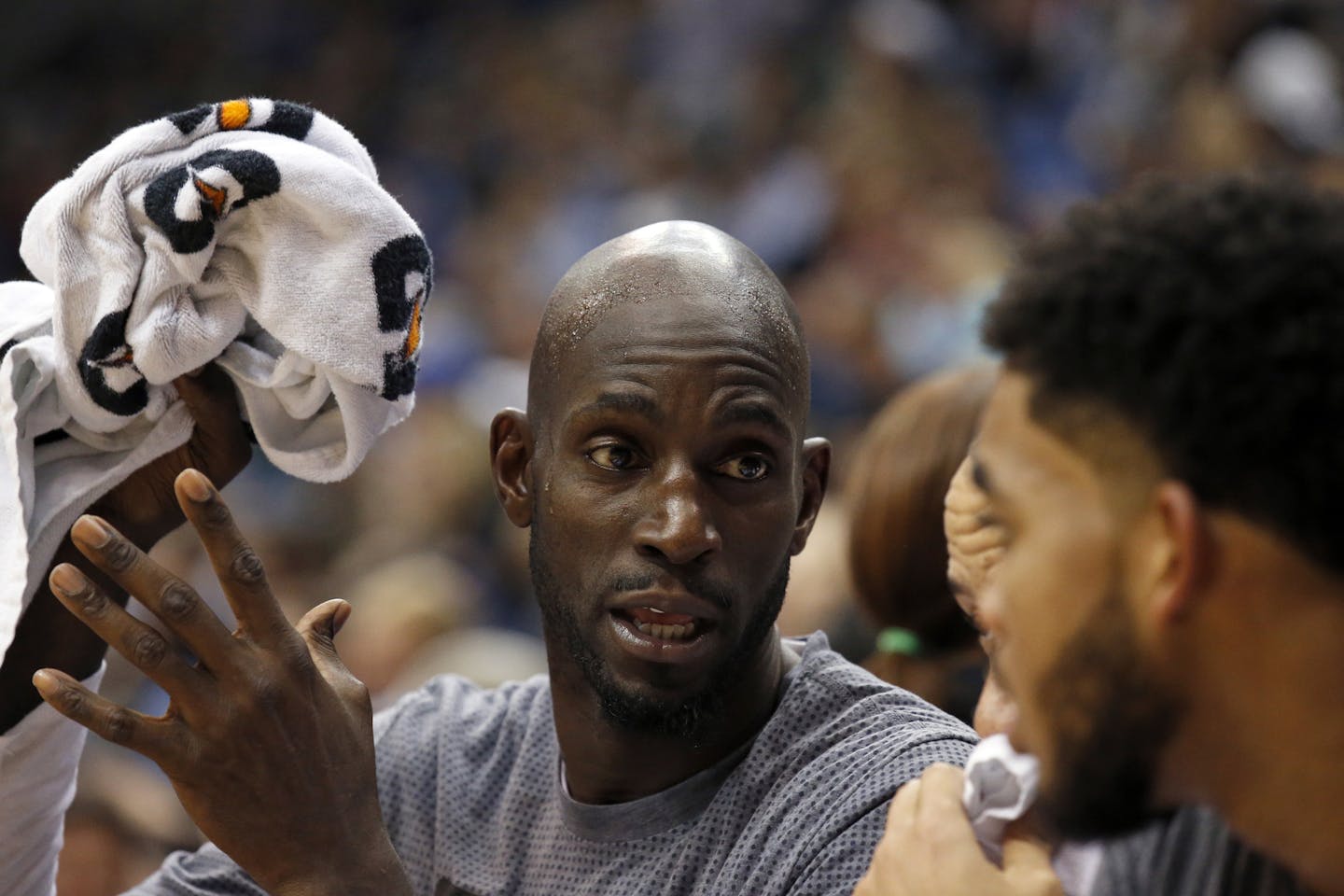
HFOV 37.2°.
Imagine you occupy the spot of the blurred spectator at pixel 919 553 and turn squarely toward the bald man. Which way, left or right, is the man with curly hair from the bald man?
left

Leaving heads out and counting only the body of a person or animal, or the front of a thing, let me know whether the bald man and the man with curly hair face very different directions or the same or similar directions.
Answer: very different directions

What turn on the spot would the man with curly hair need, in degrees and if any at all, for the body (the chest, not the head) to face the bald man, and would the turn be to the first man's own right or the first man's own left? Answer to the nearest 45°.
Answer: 0° — they already face them

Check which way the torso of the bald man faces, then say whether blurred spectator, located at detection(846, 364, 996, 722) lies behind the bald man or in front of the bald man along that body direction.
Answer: behind

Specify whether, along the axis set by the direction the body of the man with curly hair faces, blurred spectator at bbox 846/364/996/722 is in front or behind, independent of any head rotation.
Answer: in front

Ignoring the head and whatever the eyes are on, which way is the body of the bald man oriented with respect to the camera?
toward the camera

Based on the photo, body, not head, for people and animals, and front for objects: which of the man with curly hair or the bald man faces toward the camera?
the bald man

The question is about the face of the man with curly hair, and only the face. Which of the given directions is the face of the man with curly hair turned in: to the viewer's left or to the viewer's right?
to the viewer's left

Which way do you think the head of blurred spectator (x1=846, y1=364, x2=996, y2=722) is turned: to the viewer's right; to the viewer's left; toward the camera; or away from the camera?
away from the camera

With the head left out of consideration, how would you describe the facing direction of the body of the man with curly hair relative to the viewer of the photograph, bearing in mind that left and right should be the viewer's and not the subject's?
facing away from the viewer and to the left of the viewer

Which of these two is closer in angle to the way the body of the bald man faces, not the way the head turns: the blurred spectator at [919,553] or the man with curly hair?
the man with curly hair

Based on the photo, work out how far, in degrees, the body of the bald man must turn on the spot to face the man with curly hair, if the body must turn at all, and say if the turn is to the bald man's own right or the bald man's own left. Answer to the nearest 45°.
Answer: approximately 45° to the bald man's own left
